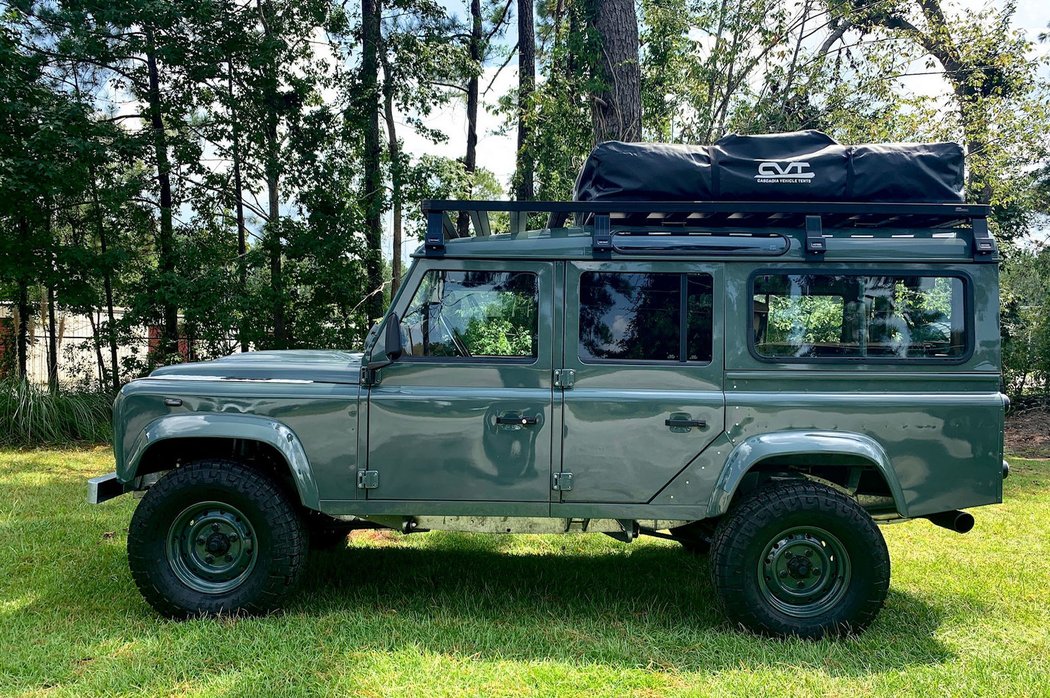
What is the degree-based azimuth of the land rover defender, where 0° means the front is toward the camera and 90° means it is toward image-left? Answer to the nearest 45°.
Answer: approximately 90°

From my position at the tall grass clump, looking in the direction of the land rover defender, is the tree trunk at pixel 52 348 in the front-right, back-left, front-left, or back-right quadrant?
back-left

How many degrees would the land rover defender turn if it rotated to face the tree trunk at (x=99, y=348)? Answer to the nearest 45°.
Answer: approximately 45° to its right

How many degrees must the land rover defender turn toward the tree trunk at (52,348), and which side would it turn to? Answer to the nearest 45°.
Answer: approximately 45° to its right
